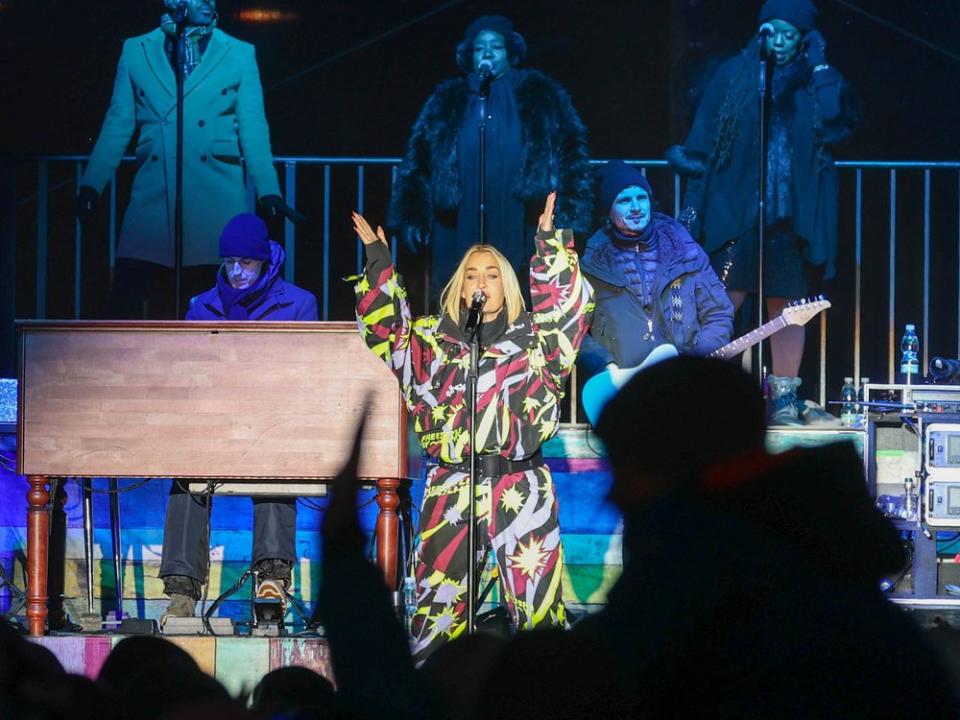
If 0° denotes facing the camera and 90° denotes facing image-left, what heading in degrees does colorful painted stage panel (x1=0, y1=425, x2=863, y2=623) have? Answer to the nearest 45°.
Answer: approximately 0°

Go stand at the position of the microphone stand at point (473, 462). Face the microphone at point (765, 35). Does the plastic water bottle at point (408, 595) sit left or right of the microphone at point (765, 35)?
left

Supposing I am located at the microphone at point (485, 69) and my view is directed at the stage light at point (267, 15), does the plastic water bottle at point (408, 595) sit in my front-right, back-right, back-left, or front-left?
back-left

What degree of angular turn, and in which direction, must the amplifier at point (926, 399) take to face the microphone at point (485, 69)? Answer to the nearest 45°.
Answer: approximately 90° to its right

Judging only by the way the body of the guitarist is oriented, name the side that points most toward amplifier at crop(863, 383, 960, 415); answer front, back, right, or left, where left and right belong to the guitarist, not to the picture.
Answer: left
